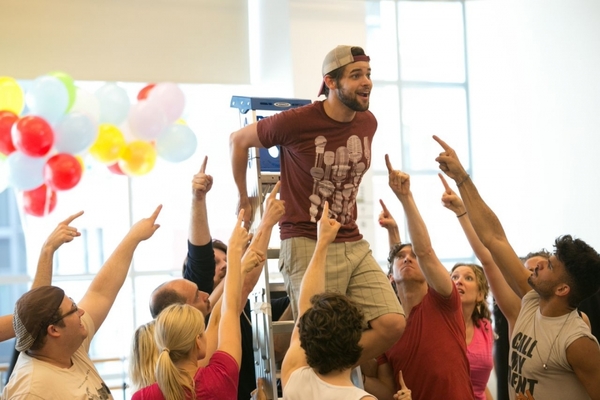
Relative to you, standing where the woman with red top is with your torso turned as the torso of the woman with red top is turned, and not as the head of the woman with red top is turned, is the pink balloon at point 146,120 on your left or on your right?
on your left

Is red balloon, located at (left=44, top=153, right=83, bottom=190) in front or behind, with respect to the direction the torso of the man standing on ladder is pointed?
behind

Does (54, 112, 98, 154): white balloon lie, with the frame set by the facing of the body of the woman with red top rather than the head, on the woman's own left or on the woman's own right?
on the woman's own left

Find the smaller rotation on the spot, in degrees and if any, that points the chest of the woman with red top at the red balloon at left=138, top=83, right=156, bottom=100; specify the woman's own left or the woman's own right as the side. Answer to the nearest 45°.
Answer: approximately 45° to the woman's own left

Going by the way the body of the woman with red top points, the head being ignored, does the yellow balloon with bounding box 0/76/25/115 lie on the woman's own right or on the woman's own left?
on the woman's own left

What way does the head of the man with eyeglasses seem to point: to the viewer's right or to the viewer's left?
to the viewer's right

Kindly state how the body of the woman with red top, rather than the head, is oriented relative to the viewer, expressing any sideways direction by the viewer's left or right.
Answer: facing away from the viewer and to the right of the viewer

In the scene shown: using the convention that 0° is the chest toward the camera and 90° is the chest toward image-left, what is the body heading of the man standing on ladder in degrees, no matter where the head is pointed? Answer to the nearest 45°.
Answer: approximately 315°
